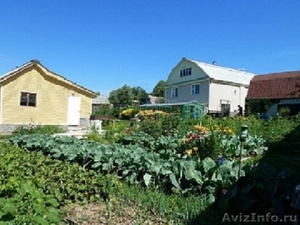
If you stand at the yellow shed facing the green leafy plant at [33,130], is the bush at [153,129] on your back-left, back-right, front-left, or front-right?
front-left

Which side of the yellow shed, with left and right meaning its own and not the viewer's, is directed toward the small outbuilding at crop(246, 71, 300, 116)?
left

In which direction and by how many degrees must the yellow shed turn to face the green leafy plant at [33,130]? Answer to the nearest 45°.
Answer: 0° — it already faces it

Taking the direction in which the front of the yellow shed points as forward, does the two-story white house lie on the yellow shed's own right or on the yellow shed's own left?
on the yellow shed's own left

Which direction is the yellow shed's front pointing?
toward the camera

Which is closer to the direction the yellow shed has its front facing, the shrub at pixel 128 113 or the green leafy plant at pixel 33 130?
the green leafy plant

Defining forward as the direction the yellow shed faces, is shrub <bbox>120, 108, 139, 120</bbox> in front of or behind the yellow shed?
behind

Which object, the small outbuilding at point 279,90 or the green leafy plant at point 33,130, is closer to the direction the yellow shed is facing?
the green leafy plant

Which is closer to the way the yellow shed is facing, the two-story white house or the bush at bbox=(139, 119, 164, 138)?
the bush
